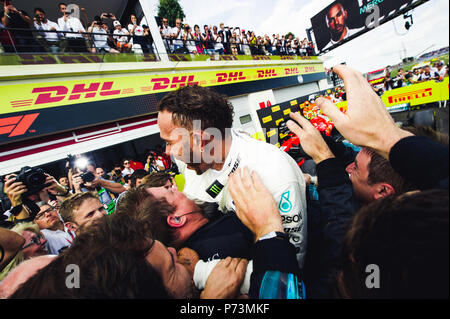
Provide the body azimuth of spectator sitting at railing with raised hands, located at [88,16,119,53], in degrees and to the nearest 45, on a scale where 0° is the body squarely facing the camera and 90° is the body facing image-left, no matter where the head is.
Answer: approximately 0°

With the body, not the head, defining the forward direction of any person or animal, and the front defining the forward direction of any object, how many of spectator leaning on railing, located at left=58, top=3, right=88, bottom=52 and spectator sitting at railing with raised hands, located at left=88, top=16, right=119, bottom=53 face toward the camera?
2

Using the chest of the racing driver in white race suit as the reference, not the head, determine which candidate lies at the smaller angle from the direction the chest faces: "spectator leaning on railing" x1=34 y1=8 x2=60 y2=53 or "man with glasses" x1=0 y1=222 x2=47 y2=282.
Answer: the man with glasses

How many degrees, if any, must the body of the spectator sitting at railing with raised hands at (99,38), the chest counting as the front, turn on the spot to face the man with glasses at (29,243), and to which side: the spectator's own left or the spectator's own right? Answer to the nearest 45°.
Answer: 0° — they already face them
